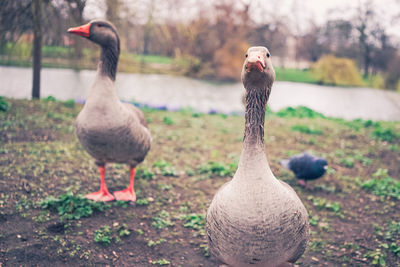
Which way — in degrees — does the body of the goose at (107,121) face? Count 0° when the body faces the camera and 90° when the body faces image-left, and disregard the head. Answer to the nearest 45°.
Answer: approximately 45°

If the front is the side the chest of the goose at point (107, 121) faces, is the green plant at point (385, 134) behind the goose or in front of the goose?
behind

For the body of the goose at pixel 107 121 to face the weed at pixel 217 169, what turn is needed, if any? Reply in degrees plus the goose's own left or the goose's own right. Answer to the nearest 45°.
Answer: approximately 180°

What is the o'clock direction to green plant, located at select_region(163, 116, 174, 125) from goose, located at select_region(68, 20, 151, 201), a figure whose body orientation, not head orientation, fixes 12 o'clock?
The green plant is roughly at 5 o'clock from the goose.
